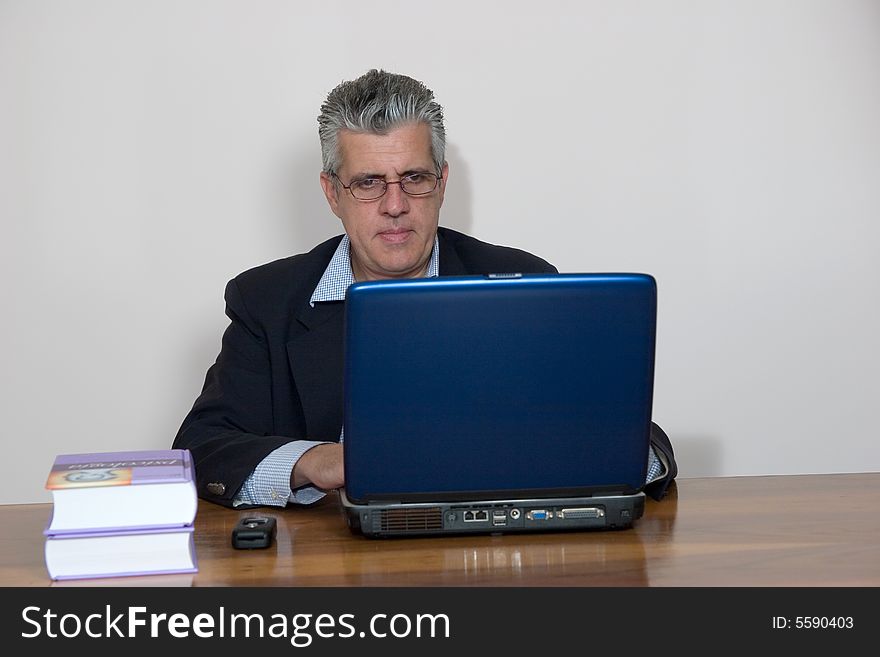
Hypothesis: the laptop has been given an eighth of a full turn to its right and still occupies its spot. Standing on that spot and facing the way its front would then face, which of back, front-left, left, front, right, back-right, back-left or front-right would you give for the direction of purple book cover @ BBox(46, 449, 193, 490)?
back-left

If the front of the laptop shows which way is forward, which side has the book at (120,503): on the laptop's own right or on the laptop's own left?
on the laptop's own left

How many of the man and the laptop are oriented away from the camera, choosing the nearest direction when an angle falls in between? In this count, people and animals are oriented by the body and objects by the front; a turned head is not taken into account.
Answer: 1

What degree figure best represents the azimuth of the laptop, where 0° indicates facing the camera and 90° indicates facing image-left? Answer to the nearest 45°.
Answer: approximately 180°

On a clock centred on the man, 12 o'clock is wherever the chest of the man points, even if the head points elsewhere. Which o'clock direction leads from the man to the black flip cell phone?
The black flip cell phone is roughly at 12 o'clock from the man.

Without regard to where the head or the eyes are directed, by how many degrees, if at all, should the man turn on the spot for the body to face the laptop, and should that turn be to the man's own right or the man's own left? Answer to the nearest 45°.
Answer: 0° — they already face it

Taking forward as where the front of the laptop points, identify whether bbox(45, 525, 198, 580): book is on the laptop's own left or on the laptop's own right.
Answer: on the laptop's own left

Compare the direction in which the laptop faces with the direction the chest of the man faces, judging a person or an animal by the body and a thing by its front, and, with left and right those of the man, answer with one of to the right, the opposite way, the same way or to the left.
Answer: the opposite way
